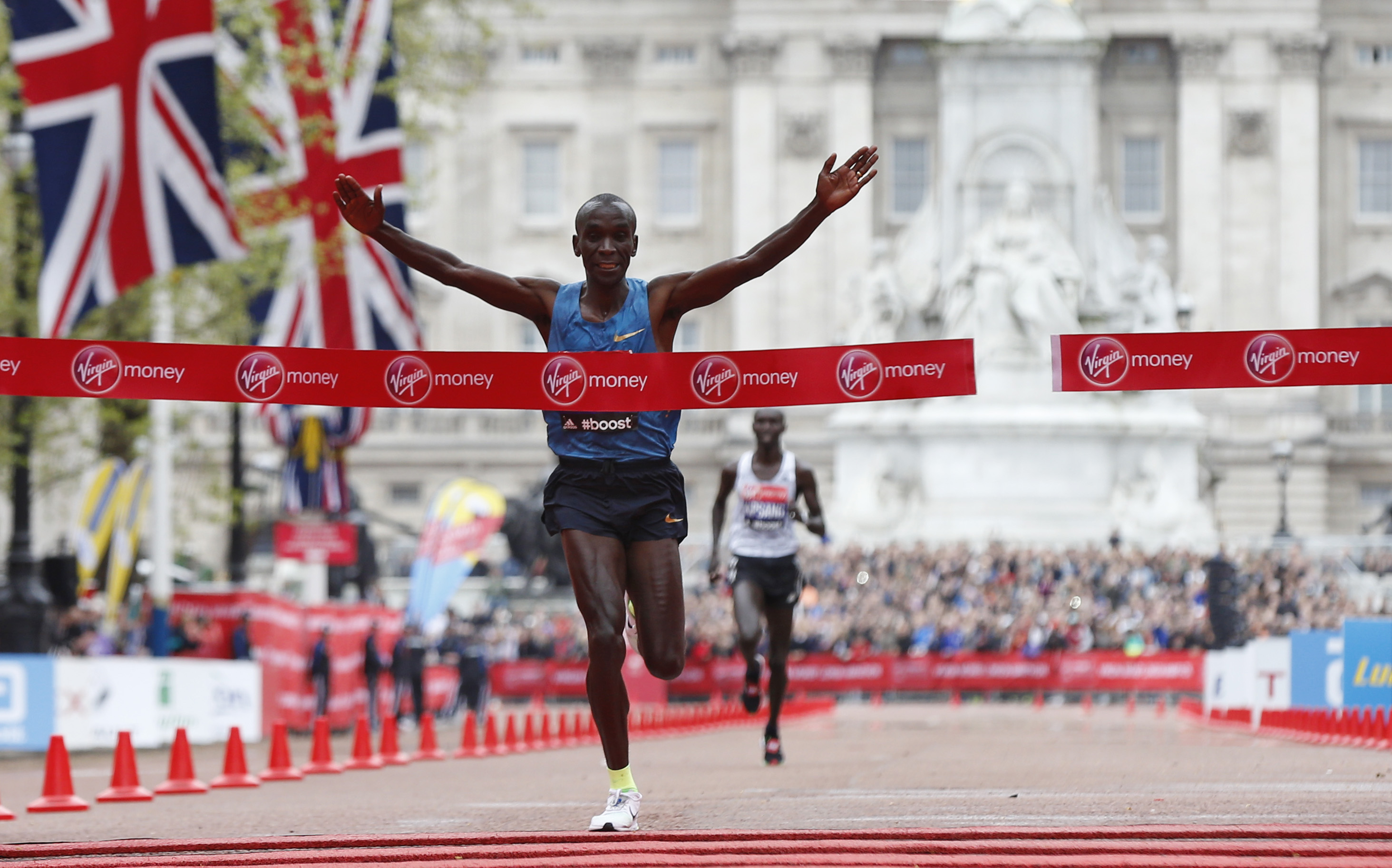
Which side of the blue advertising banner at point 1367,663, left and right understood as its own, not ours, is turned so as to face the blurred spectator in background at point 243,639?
right

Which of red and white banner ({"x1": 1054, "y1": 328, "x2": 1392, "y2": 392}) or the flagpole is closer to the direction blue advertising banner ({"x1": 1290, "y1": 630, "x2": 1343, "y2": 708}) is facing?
the red and white banner

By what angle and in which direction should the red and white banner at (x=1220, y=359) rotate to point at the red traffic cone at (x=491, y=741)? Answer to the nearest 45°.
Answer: approximately 135° to its right

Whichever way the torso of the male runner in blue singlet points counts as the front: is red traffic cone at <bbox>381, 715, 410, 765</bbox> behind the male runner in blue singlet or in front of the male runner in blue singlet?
behind

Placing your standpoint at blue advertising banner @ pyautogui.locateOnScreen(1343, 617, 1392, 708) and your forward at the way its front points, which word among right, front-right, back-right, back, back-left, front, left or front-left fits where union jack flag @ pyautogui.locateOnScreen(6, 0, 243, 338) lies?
right

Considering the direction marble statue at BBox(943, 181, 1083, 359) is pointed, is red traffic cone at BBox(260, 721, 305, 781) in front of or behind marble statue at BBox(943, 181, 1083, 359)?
in front

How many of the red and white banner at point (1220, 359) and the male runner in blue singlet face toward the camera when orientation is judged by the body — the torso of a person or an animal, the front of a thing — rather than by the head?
2

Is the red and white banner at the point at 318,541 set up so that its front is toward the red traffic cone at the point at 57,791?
yes
